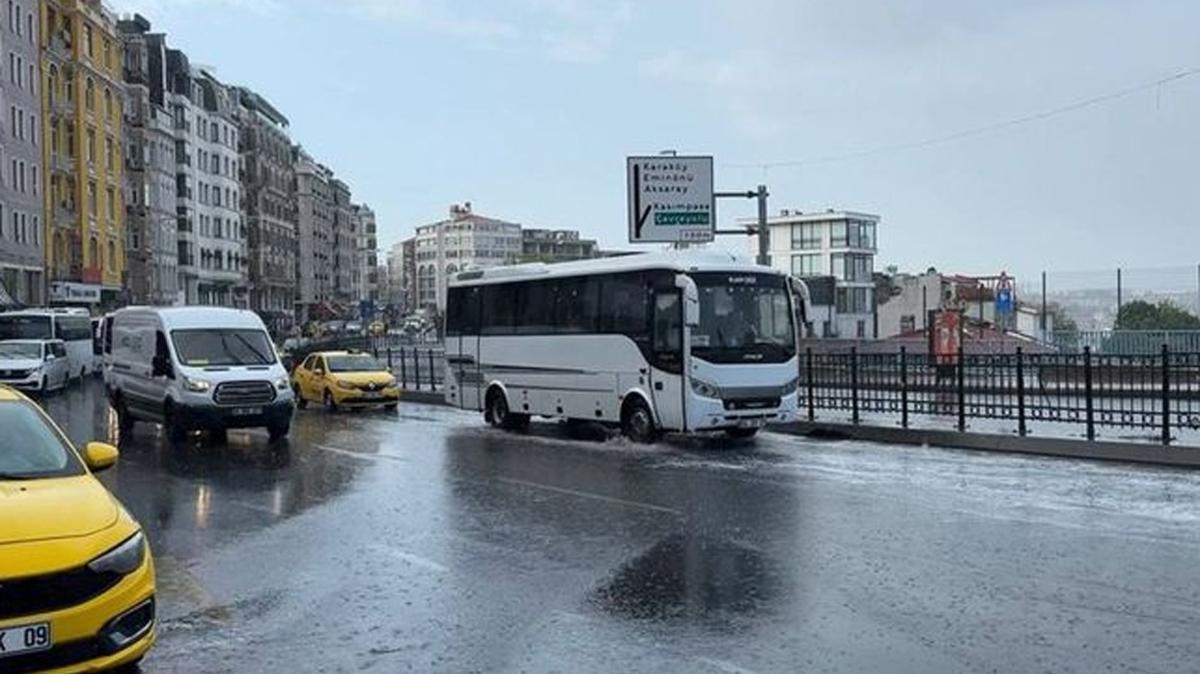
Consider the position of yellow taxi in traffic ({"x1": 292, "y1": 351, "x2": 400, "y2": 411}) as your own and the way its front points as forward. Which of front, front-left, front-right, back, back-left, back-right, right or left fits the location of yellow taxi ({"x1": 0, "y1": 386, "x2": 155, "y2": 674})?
front-right

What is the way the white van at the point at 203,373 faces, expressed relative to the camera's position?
facing the viewer and to the right of the viewer

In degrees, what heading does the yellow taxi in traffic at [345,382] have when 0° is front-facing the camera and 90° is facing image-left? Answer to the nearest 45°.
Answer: approximately 315°

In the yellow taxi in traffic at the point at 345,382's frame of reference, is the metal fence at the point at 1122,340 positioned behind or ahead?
ahead

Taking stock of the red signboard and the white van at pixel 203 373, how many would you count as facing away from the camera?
0

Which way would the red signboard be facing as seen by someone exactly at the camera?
facing the viewer

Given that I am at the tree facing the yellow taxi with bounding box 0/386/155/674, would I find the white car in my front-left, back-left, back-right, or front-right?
front-right

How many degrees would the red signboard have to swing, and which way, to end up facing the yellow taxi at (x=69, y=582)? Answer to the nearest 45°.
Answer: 0° — it already faces it

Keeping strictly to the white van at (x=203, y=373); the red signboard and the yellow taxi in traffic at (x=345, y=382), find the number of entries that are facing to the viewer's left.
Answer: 0
